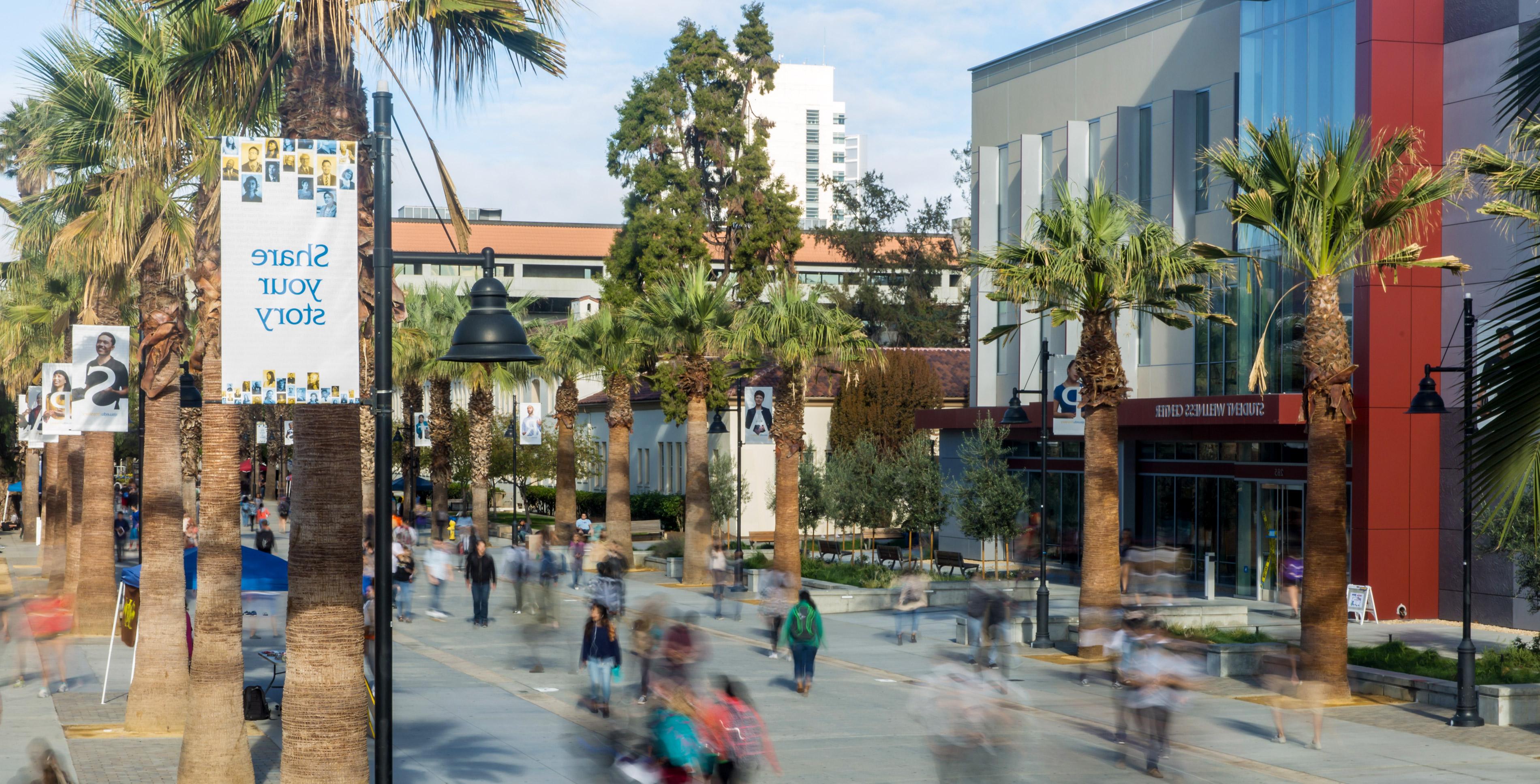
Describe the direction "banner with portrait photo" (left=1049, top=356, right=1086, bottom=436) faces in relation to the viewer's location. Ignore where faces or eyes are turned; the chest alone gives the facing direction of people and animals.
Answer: facing the viewer

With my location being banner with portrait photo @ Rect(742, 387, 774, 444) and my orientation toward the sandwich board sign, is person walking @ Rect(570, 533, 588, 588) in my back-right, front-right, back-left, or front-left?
back-right

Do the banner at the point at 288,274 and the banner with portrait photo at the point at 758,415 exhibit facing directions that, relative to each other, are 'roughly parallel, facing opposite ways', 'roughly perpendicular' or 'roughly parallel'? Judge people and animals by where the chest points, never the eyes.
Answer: roughly parallel

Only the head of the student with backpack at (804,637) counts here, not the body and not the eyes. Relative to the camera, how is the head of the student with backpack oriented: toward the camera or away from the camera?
away from the camera

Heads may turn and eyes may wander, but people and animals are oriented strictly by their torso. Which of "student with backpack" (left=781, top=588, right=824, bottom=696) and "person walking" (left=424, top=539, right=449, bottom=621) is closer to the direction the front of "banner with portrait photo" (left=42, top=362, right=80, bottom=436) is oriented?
the student with backpack

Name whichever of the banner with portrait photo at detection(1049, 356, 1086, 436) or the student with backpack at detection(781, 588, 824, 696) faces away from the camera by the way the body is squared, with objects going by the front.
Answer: the student with backpack

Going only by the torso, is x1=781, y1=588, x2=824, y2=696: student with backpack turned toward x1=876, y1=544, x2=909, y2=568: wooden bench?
yes

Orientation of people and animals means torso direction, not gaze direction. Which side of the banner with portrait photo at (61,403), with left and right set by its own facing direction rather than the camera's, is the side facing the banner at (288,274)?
front

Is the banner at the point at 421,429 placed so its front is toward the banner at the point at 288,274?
yes

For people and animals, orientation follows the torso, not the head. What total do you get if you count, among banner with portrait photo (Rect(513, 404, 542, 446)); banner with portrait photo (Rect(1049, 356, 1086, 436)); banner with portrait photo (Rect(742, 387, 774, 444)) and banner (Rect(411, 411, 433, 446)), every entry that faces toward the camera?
4

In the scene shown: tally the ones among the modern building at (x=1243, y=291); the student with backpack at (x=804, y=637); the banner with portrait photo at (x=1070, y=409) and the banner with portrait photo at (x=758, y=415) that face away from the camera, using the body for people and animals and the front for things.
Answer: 1

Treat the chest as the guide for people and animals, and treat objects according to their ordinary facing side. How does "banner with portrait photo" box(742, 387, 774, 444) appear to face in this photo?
toward the camera

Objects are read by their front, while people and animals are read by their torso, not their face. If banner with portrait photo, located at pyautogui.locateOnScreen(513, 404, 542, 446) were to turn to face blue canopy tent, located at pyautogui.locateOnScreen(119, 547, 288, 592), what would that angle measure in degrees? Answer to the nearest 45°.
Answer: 0° — it already faces it

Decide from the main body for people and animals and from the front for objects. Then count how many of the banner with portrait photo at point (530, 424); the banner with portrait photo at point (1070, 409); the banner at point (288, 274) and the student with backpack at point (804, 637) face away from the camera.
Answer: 1

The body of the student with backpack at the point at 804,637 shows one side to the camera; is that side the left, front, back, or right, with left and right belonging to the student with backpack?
back

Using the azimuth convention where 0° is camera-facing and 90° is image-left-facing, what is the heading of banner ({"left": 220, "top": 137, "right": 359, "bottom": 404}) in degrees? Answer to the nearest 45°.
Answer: approximately 0°
